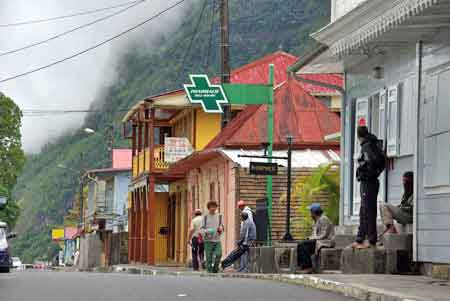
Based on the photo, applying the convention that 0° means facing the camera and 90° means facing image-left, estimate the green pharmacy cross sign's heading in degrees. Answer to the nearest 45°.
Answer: approximately 0°

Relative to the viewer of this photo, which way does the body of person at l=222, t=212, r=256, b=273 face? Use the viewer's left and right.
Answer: facing to the left of the viewer

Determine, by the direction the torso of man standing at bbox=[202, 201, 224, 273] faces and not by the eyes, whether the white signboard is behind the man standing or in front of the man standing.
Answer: behind

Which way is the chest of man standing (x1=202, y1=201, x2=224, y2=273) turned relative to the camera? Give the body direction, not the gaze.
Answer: toward the camera

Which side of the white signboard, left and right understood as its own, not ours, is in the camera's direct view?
front

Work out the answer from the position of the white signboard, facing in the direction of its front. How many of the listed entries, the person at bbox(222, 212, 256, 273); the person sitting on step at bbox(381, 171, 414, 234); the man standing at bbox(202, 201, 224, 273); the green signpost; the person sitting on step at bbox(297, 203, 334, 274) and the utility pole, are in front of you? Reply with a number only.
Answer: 6

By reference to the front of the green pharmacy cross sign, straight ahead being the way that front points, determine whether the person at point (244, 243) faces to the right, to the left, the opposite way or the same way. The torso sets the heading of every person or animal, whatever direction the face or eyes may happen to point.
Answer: to the right

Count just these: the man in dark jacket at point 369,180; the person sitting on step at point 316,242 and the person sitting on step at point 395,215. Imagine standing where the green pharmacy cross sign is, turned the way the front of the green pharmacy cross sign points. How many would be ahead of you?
3

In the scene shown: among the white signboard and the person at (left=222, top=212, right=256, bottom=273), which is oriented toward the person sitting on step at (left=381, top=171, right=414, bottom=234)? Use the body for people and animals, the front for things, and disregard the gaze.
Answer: the white signboard

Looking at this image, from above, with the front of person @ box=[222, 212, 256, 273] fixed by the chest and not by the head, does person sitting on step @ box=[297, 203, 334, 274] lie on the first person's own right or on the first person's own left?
on the first person's own left

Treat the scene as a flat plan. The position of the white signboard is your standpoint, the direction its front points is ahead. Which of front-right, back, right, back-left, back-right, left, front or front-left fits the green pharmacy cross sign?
front

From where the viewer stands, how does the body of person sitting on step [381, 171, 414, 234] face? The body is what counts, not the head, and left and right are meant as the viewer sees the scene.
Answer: facing to the left of the viewer

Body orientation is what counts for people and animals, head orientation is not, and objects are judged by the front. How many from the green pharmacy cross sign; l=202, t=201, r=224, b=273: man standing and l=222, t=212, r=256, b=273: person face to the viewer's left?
1

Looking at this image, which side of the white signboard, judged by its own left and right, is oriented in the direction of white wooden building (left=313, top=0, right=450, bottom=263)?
front
